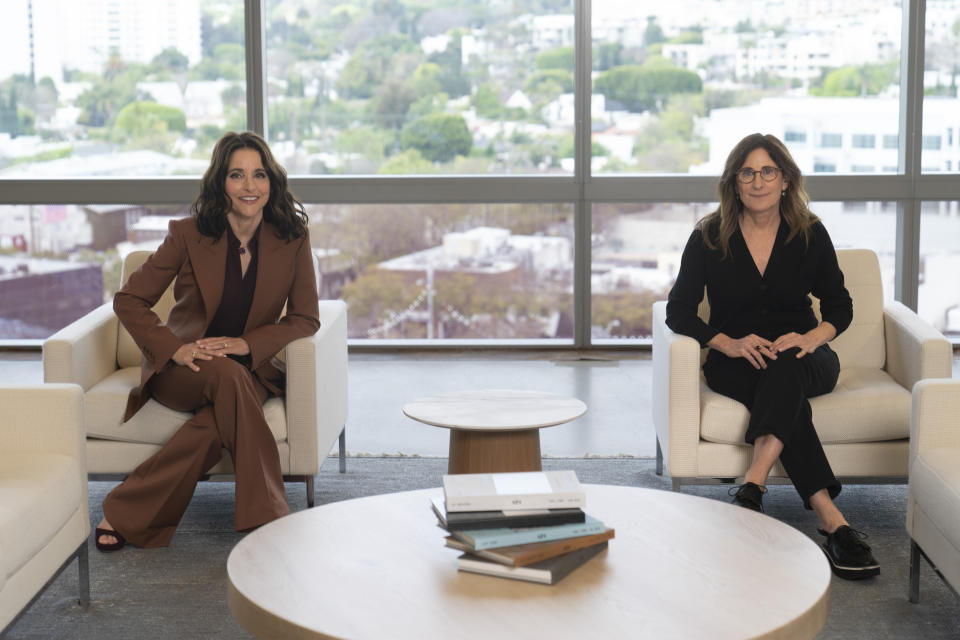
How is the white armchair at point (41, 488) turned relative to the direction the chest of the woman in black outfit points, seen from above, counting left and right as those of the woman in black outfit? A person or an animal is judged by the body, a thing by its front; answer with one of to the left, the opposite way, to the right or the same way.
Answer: to the left

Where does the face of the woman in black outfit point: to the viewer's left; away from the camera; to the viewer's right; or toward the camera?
toward the camera

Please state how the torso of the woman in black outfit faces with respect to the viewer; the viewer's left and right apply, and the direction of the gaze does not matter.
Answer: facing the viewer

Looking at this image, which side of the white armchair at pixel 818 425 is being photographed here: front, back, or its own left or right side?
front

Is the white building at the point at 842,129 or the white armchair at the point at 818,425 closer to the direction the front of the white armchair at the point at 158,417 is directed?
the white armchair

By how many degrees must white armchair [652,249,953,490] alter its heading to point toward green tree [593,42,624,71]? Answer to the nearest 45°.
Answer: approximately 180°

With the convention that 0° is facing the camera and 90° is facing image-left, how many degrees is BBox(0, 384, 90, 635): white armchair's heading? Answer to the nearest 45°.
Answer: approximately 315°

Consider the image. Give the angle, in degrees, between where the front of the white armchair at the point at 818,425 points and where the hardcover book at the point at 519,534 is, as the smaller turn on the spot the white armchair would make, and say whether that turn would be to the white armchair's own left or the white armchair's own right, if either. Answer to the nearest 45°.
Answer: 0° — it already faces it

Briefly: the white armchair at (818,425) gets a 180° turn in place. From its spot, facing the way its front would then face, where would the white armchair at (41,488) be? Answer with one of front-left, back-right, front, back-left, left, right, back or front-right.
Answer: back-left

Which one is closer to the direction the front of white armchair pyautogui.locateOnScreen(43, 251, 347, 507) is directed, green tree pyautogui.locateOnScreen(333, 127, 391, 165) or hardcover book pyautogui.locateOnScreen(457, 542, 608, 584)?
the hardcover book

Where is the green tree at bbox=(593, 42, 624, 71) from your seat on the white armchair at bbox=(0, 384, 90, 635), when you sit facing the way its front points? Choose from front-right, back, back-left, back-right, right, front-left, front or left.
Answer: left

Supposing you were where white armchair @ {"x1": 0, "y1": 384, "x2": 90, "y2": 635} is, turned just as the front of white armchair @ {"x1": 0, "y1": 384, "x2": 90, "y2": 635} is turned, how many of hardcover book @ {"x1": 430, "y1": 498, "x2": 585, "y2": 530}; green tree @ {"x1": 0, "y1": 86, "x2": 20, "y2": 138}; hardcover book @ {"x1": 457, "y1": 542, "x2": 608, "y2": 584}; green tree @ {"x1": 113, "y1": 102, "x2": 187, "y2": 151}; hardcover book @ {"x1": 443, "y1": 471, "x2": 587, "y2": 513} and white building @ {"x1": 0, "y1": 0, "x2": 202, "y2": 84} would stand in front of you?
3

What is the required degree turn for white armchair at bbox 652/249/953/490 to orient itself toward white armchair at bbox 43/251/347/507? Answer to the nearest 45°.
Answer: approximately 90° to its right

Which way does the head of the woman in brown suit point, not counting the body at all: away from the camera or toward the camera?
toward the camera
